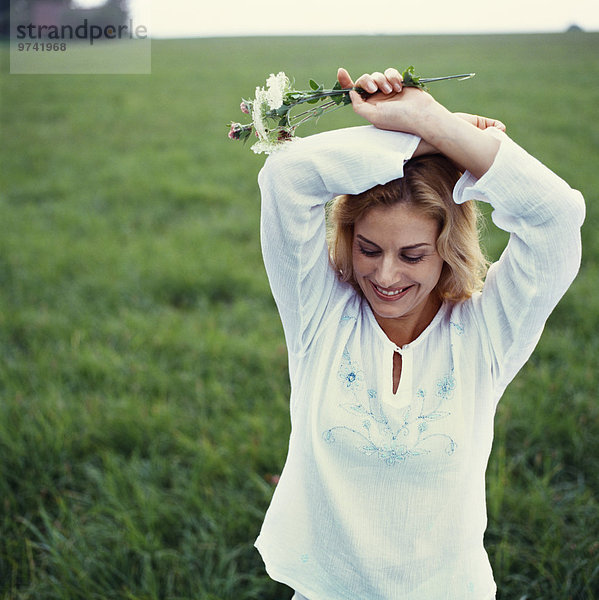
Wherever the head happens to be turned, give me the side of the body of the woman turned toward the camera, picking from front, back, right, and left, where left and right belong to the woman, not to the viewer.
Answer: front
